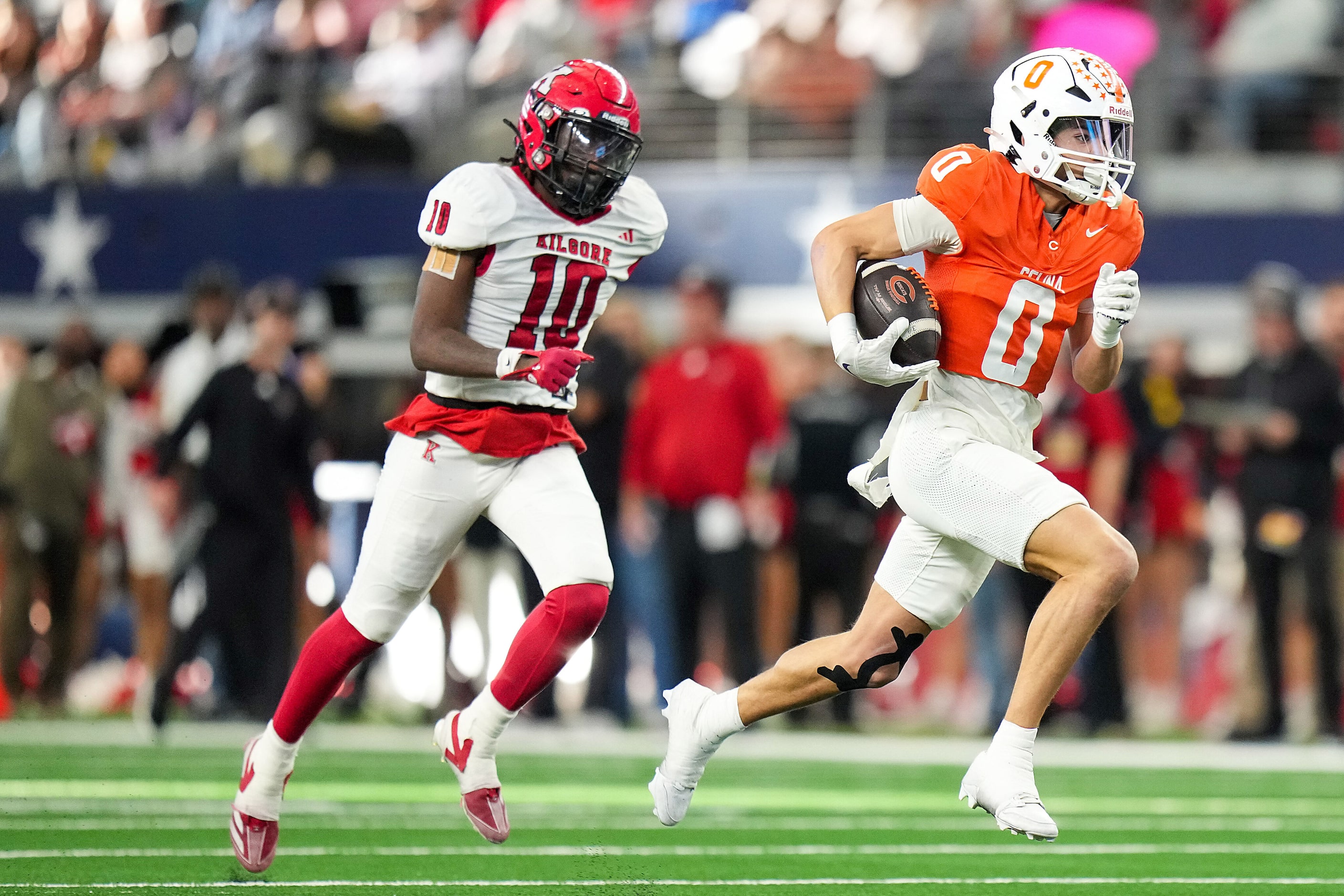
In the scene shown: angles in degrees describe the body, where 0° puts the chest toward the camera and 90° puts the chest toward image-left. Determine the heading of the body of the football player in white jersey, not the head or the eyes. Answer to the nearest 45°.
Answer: approximately 315°

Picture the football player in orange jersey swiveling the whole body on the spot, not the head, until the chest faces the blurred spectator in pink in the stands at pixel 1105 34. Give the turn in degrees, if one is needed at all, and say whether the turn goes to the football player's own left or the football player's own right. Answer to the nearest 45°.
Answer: approximately 135° to the football player's own left

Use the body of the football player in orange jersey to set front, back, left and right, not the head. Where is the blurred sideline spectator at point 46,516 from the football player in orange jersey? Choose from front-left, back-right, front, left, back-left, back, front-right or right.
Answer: back

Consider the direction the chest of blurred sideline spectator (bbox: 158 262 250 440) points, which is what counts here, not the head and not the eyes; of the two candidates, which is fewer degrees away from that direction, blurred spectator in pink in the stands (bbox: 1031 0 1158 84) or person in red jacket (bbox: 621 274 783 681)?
the person in red jacket

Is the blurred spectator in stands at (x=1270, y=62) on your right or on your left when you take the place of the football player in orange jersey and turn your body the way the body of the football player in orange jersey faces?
on your left

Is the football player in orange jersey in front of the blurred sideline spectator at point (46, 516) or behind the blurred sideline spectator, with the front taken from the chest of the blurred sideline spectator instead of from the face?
in front

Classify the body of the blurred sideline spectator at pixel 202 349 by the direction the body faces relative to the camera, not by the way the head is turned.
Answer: toward the camera

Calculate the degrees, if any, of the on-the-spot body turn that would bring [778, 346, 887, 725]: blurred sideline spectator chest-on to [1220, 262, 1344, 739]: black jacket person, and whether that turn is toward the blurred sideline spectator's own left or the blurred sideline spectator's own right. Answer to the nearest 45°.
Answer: approximately 90° to the blurred sideline spectator's own left

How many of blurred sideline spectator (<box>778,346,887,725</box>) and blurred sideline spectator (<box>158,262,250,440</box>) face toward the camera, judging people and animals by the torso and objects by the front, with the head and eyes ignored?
2

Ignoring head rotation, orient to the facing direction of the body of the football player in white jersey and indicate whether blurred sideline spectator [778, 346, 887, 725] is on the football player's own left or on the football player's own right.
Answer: on the football player's own left

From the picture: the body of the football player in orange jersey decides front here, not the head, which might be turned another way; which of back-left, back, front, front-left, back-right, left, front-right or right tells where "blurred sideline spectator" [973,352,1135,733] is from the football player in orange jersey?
back-left

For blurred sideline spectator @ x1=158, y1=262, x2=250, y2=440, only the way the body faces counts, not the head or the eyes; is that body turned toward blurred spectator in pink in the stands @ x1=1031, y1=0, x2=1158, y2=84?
no

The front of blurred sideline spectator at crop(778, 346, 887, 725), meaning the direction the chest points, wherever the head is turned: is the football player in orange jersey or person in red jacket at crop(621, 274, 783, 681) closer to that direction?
the football player in orange jersey

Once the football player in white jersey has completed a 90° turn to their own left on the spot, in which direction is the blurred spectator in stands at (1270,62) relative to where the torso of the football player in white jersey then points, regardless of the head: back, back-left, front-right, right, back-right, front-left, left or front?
front
